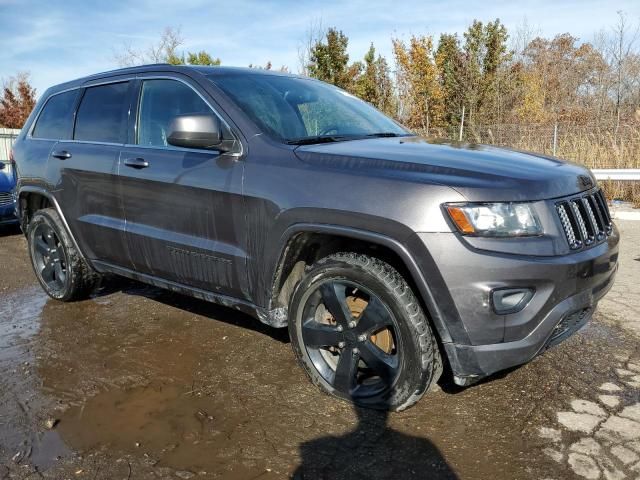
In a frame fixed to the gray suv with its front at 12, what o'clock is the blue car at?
The blue car is roughly at 6 o'clock from the gray suv.

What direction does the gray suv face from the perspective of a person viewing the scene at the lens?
facing the viewer and to the right of the viewer

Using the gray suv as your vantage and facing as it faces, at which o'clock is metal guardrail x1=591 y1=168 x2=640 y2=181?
The metal guardrail is roughly at 9 o'clock from the gray suv.

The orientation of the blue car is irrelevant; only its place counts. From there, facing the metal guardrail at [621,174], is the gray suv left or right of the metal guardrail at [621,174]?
right

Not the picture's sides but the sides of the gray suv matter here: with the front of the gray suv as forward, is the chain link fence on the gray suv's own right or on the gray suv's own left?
on the gray suv's own left

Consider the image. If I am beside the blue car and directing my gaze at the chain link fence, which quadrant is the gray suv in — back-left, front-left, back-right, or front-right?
front-right
